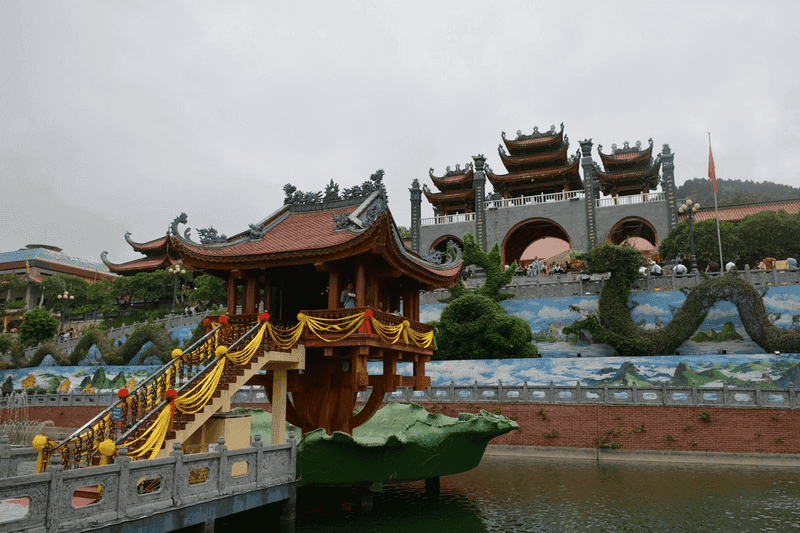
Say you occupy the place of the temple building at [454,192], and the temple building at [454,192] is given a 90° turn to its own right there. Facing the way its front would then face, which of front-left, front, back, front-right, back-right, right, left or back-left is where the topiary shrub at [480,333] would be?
back-left

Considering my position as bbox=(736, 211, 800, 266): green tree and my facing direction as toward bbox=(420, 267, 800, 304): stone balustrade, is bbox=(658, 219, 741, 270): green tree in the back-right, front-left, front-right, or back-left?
front-right

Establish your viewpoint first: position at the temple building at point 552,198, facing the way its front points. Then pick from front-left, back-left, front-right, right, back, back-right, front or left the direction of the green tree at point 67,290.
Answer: front-right

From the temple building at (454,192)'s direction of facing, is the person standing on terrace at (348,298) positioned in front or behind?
in front

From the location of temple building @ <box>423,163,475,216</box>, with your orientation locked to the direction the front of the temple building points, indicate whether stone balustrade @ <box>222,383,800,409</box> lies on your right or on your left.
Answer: on your left

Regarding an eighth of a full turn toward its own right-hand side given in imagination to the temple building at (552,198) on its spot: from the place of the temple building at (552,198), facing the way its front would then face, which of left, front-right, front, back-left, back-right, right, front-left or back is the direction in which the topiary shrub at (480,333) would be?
left

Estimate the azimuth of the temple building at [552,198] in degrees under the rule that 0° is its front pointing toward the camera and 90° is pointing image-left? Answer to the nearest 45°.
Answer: approximately 45°

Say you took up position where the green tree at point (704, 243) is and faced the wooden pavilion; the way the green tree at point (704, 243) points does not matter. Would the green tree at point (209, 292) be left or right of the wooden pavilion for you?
right

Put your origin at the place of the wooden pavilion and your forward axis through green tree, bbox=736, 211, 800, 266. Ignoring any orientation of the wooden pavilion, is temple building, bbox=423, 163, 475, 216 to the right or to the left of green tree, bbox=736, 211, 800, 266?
left

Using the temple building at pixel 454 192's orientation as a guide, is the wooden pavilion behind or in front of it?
in front

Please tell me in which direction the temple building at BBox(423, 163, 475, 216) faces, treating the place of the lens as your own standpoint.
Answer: facing the viewer and to the left of the viewer
